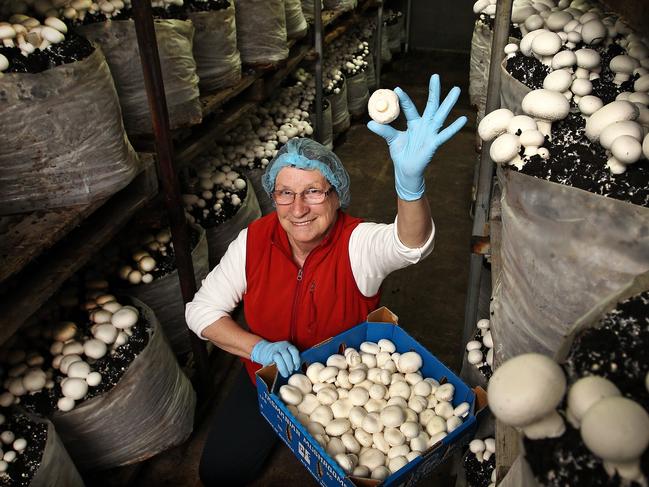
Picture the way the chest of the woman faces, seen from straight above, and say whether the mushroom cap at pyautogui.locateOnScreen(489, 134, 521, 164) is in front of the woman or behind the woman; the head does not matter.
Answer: in front

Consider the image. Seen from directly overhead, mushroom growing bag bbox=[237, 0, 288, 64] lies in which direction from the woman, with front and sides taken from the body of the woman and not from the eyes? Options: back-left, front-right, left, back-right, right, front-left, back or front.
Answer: back

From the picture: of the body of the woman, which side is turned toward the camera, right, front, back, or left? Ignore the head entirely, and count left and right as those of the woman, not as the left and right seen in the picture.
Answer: front

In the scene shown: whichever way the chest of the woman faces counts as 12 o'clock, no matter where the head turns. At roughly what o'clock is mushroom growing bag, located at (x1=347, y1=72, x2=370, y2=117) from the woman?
The mushroom growing bag is roughly at 6 o'clock from the woman.

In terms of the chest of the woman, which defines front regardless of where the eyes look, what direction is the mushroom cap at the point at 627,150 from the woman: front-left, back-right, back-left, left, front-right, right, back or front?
front-left

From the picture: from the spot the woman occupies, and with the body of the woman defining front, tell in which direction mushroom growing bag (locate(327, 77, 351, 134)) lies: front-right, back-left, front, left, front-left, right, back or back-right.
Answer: back

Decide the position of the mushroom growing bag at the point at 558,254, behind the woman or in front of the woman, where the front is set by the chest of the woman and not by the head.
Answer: in front

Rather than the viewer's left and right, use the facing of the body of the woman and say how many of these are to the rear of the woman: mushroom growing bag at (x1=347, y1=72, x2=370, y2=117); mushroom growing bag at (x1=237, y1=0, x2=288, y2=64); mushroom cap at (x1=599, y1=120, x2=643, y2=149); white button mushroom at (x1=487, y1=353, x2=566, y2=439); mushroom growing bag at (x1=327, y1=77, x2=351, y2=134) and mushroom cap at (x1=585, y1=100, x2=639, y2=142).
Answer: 3

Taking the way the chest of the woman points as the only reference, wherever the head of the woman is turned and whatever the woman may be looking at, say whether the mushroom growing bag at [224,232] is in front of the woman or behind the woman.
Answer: behind

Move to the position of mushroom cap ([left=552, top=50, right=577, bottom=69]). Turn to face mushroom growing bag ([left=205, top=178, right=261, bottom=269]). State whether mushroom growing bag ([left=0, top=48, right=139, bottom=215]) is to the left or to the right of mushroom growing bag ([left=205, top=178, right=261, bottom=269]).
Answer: left

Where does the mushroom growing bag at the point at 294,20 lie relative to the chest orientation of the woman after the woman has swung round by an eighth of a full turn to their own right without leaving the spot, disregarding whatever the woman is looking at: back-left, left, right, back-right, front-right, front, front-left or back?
back-right
